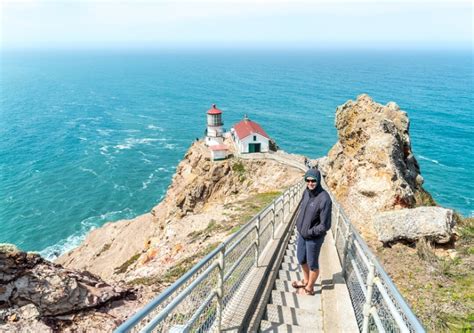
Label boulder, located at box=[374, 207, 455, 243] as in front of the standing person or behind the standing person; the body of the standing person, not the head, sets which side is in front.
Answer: behind

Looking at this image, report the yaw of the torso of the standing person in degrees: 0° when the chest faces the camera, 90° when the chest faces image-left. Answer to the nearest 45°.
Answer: approximately 45°

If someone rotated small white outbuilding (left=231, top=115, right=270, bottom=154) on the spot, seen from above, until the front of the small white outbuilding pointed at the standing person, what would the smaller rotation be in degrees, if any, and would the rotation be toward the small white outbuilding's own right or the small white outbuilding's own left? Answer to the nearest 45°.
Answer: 0° — it already faces them

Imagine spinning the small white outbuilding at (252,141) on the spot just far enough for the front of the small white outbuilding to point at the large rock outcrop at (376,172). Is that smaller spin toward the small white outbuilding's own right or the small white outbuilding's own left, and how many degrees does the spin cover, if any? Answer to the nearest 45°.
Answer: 0° — it already faces it

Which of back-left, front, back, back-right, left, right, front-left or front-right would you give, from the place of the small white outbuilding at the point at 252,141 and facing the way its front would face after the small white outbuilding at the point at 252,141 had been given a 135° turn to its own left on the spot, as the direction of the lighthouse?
left

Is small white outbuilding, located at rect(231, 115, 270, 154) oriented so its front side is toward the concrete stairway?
yes

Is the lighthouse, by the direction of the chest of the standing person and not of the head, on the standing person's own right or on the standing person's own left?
on the standing person's own right

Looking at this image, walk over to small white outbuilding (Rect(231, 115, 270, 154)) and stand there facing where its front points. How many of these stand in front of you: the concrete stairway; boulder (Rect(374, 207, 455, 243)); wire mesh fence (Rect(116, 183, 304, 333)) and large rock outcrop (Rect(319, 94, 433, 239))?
4

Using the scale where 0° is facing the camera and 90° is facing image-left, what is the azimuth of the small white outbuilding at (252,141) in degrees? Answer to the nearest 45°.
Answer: approximately 0°

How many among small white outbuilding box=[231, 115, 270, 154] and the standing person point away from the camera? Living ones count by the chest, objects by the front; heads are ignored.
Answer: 0

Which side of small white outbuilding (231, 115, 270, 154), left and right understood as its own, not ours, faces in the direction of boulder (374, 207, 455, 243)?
front
